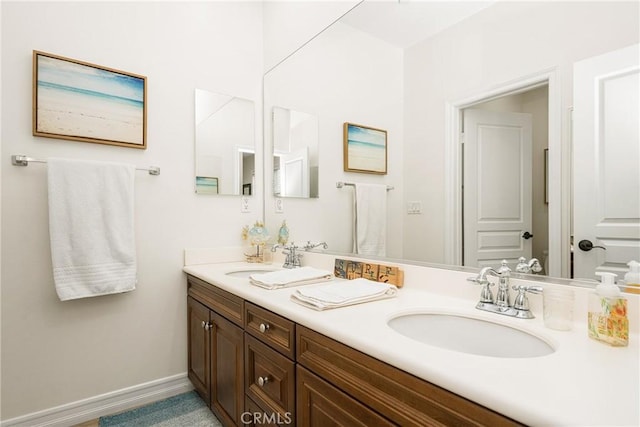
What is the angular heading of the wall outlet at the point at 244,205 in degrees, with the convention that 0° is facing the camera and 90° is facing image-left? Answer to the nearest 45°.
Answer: approximately 0°

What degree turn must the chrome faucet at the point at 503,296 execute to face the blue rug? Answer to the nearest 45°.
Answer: approximately 45° to its right

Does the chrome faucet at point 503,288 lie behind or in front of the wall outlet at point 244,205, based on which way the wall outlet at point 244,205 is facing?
in front

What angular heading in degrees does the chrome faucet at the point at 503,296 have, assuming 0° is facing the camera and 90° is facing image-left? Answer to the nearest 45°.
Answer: approximately 45°

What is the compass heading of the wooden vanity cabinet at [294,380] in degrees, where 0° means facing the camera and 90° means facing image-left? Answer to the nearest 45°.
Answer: approximately 45°

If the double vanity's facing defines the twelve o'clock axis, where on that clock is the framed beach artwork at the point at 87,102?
The framed beach artwork is roughly at 2 o'clock from the double vanity.

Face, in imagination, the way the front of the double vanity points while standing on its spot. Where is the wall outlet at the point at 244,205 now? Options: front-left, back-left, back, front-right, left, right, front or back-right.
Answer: right

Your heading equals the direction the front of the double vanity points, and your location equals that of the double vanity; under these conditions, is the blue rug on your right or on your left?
on your right
